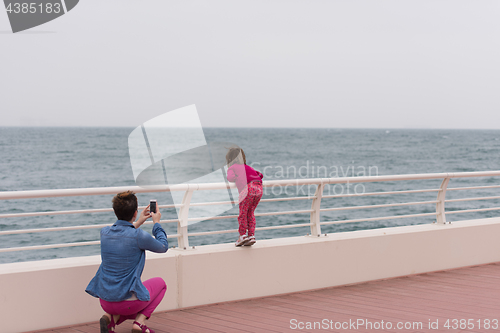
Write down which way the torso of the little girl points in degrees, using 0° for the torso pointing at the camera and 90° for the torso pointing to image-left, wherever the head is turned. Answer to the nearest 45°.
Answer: approximately 135°

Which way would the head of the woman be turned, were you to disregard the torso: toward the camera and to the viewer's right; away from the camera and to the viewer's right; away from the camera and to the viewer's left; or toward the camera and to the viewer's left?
away from the camera and to the viewer's right

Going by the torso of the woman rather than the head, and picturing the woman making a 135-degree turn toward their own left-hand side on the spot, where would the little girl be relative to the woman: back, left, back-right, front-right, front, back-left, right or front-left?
back-right

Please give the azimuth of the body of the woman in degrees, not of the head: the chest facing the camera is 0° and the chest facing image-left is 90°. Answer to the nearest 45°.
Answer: approximately 225°
